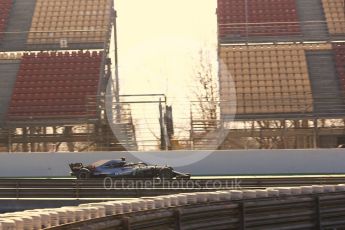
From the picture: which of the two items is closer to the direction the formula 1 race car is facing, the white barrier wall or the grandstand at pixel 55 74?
the white barrier wall

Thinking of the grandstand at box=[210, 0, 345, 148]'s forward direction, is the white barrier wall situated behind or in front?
in front

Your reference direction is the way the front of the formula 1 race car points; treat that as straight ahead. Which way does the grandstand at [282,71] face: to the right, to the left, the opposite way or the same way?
to the right

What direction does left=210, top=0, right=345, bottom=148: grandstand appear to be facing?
toward the camera

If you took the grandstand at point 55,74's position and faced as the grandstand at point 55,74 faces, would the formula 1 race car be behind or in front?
in front

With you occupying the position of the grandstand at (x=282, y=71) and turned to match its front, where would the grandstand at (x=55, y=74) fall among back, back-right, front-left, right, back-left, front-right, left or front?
right

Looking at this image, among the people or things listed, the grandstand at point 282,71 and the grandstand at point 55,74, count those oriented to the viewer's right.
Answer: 0

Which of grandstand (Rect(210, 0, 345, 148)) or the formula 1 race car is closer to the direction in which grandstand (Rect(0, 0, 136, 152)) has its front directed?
the formula 1 race car

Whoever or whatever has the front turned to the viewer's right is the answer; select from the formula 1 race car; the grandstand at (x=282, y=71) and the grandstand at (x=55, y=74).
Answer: the formula 1 race car

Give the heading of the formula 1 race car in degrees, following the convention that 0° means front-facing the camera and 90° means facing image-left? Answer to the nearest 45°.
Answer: approximately 270°

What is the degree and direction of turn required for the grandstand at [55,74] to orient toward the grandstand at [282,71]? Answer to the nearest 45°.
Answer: approximately 90° to its left

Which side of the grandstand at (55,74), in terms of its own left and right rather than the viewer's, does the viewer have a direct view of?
front

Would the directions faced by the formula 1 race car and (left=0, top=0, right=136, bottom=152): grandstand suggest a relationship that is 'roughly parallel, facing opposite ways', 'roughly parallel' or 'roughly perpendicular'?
roughly perpendicular

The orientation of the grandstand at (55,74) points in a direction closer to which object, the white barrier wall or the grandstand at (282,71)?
the white barrier wall
